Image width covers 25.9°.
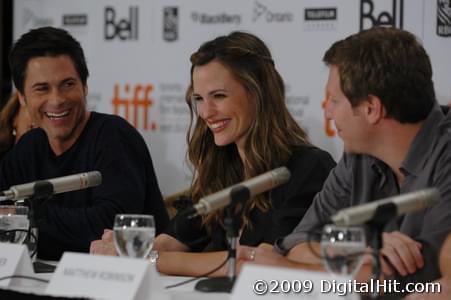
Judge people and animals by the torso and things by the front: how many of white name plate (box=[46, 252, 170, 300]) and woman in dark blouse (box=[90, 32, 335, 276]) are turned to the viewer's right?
0

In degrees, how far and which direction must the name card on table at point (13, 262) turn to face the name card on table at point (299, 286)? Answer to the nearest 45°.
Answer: approximately 90° to its left

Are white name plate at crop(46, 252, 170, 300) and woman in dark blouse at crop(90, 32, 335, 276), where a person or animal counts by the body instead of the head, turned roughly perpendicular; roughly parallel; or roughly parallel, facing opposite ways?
roughly parallel

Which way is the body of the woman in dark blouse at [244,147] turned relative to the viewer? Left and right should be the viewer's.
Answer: facing the viewer and to the left of the viewer

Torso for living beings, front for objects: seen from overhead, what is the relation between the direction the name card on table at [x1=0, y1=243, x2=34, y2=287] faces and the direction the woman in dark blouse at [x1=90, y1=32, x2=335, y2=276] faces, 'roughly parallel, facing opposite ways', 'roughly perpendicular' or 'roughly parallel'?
roughly parallel

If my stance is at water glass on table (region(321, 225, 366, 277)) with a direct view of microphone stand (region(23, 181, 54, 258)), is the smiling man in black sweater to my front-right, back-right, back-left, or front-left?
front-right

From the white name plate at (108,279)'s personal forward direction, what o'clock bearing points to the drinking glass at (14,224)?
The drinking glass is roughly at 4 o'clock from the white name plate.

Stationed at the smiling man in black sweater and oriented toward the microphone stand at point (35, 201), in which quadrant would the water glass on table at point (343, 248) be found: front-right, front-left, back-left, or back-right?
front-left

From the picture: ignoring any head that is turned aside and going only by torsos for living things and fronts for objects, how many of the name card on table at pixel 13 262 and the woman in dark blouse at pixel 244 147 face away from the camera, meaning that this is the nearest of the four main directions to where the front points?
0

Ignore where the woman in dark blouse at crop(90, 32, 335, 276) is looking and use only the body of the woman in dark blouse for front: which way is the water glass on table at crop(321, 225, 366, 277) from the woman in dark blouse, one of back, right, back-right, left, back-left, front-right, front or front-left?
front-left

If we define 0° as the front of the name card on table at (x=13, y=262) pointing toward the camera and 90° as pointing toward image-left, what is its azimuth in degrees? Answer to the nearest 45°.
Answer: approximately 45°

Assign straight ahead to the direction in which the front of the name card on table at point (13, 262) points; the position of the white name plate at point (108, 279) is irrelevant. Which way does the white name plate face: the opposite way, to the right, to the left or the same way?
the same way
